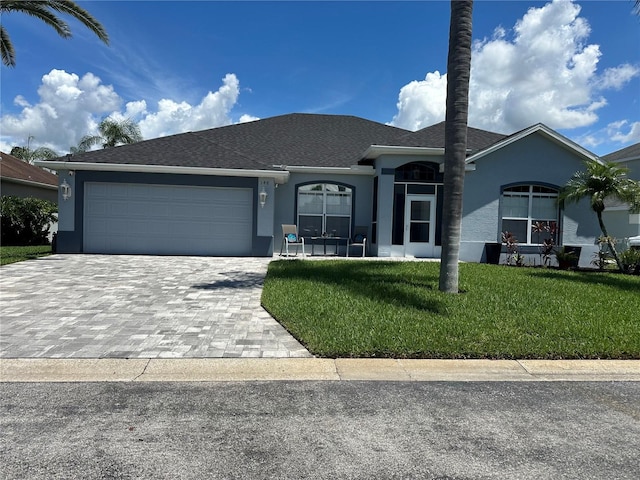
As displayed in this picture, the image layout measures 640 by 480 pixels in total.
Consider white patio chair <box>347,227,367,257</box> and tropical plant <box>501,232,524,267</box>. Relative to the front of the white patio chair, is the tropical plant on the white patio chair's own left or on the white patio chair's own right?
on the white patio chair's own left

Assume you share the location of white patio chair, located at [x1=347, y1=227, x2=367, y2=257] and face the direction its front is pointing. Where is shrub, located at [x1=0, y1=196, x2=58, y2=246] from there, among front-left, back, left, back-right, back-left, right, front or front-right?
right

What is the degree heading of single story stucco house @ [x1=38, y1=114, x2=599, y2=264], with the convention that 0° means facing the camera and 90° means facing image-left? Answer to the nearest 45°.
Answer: approximately 0°

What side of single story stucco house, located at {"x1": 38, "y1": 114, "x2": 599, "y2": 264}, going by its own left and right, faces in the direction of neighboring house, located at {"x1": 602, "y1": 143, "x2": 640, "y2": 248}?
left

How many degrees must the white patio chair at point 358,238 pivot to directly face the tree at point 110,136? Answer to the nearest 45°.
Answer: approximately 135° to its right

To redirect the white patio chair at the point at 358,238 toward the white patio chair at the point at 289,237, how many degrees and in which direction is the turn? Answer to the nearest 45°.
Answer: approximately 90° to its right

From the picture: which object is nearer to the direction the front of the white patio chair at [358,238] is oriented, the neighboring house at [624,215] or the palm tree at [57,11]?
the palm tree

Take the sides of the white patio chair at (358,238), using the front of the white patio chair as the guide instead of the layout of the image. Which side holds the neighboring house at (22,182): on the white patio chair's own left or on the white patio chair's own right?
on the white patio chair's own right

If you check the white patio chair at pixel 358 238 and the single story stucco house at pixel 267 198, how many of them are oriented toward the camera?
2

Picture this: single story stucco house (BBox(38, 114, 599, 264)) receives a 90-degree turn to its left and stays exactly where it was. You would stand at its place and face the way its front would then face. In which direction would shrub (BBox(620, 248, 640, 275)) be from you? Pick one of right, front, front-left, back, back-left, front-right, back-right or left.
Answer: front
